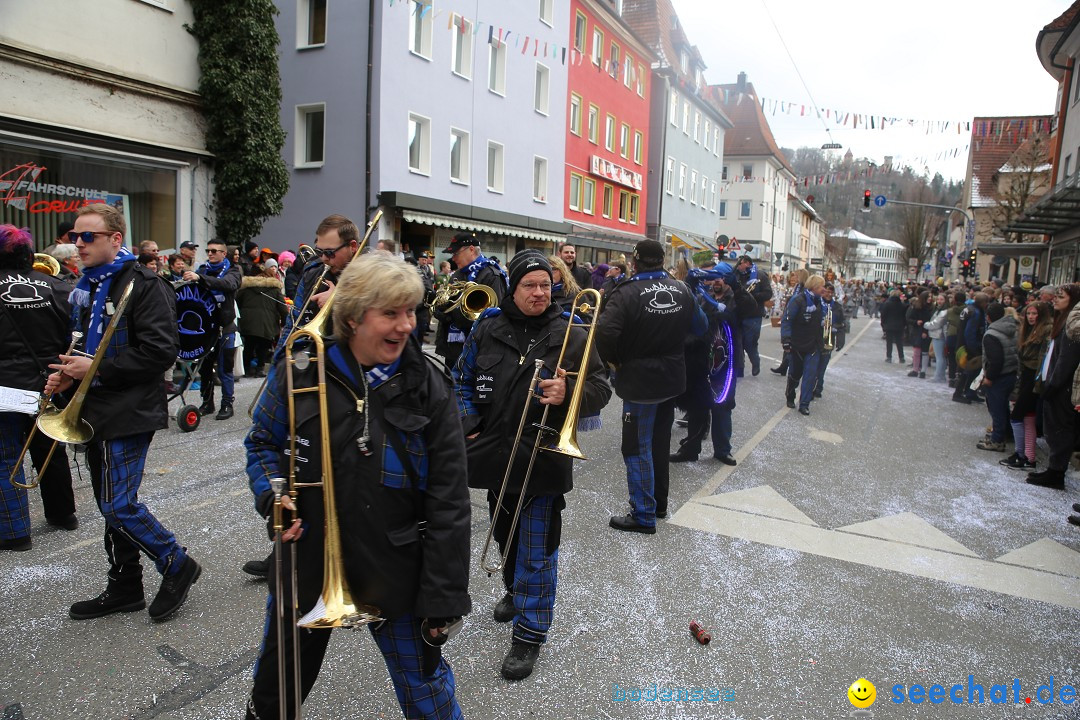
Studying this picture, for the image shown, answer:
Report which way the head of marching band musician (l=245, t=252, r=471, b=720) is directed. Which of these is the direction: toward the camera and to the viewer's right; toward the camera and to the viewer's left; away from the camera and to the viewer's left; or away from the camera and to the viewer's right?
toward the camera and to the viewer's right

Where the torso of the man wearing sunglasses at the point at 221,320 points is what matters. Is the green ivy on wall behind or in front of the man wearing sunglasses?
behind

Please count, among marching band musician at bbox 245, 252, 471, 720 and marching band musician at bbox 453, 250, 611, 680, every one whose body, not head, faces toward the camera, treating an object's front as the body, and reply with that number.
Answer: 2

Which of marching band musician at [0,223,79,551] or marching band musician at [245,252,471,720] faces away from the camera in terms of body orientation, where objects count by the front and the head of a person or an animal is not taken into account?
marching band musician at [0,223,79,551]

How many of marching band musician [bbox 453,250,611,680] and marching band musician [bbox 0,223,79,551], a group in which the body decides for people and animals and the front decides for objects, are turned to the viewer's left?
0

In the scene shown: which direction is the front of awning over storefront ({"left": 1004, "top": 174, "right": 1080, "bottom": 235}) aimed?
to the viewer's left

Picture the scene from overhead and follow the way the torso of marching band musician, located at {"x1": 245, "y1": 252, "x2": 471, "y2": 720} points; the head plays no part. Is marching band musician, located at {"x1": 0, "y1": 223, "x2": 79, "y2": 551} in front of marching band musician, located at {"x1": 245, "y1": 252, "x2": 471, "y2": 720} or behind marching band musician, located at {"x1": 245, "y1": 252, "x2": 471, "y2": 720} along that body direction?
behind

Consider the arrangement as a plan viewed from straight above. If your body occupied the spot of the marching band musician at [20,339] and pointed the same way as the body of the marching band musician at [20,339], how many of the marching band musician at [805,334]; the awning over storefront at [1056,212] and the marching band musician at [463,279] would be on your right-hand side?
3

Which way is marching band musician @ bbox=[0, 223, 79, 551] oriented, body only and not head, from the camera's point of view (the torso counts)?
away from the camera

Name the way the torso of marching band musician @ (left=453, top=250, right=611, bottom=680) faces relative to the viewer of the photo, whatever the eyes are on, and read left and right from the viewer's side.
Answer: facing the viewer
